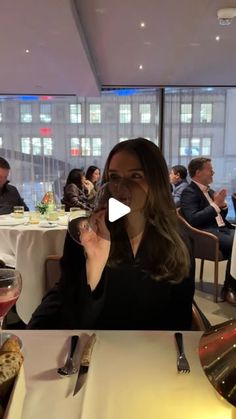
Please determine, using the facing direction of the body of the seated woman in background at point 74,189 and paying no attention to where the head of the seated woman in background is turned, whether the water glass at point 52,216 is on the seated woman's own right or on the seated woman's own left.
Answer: on the seated woman's own right

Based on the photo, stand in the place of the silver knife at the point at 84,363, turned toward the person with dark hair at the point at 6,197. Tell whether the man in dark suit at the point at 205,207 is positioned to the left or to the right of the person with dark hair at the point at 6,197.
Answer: right
